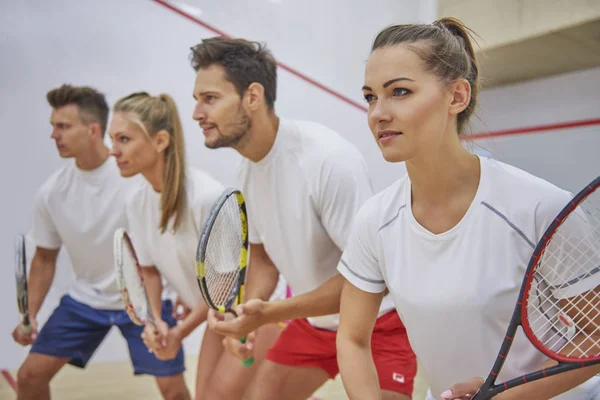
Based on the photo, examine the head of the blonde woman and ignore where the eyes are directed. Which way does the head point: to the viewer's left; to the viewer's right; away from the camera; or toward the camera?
to the viewer's left

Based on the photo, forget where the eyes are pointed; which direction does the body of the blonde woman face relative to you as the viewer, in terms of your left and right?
facing the viewer and to the left of the viewer
